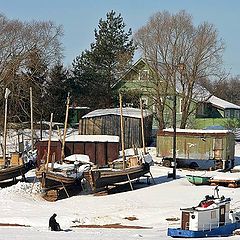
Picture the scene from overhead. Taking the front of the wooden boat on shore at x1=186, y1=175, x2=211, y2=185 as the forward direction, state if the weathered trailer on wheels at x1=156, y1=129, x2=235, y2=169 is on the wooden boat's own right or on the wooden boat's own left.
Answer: on the wooden boat's own right

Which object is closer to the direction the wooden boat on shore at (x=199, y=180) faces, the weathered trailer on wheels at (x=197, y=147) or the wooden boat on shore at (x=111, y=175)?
the wooden boat on shore

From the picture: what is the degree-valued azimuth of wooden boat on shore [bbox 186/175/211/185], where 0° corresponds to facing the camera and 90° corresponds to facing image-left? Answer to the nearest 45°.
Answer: approximately 90°

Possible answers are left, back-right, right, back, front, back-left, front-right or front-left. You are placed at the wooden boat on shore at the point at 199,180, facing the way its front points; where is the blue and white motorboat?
left
